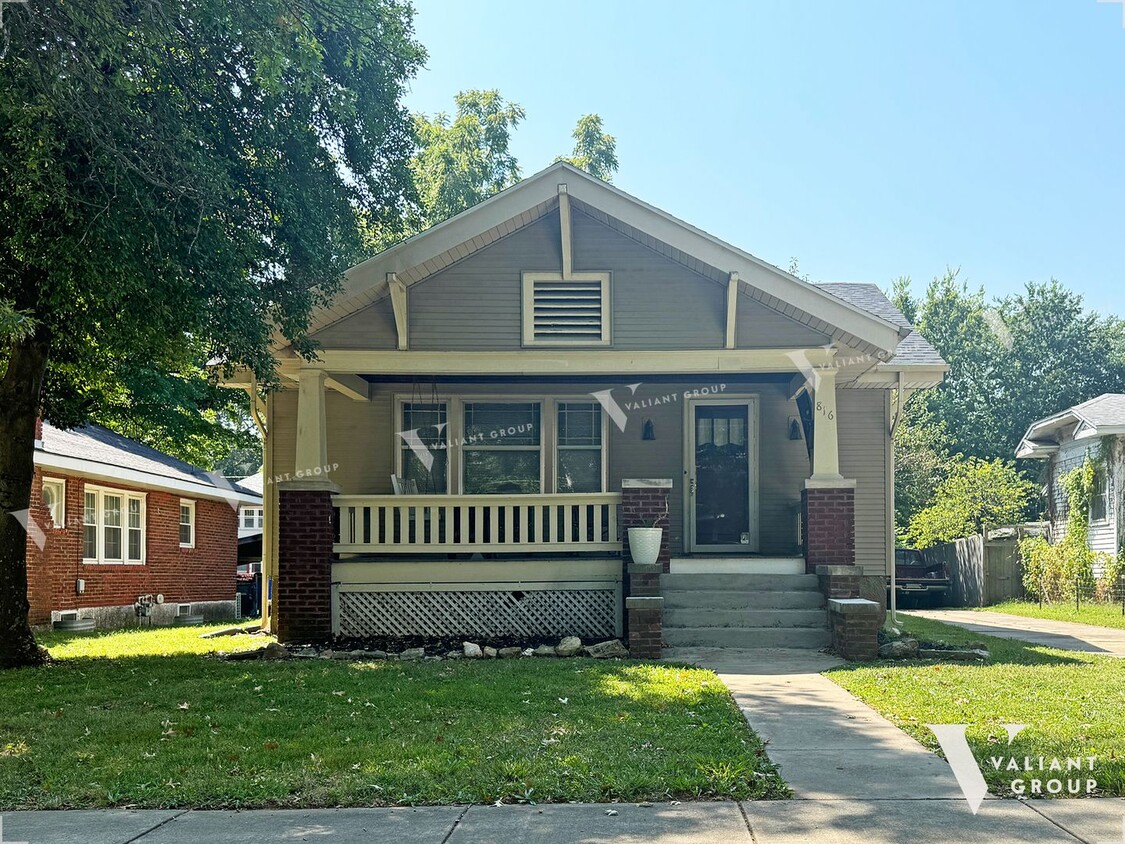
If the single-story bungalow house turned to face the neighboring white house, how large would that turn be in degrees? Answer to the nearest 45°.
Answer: approximately 135° to its left

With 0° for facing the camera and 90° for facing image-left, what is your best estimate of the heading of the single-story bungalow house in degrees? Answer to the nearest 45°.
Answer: approximately 0°

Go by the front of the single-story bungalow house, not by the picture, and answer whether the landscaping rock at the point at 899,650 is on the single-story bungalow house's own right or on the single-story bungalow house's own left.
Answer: on the single-story bungalow house's own left

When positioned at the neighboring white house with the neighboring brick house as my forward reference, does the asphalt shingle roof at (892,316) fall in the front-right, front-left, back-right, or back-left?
front-left

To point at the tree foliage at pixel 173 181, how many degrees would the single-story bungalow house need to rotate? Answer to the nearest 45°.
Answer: approximately 45° to its right
